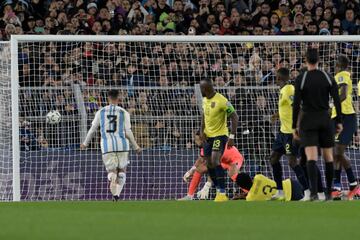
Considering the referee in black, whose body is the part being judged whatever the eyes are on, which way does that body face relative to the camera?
away from the camera

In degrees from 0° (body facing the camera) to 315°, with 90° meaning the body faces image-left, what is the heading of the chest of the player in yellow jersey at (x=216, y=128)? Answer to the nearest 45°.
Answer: approximately 45°

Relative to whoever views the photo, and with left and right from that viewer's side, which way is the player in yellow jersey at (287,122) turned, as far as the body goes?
facing to the left of the viewer

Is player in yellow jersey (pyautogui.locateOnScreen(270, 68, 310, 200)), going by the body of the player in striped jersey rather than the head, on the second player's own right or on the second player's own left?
on the second player's own right

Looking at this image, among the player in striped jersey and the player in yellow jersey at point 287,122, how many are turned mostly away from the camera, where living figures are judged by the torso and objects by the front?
1

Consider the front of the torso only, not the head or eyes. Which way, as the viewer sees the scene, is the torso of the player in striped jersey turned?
away from the camera

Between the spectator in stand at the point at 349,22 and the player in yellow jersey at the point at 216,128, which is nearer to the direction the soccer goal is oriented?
the player in yellow jersey

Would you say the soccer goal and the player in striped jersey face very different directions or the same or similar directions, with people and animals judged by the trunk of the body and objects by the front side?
very different directions
